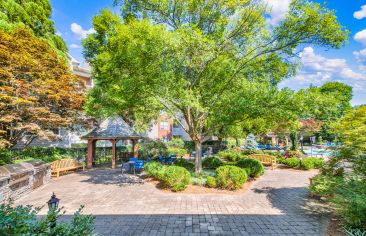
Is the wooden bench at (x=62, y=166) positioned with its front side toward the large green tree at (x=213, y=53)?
yes

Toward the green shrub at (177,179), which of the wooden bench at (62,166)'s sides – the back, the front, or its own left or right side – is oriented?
front

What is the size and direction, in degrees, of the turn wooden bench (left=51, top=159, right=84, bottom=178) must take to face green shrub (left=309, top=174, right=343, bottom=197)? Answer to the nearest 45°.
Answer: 0° — it already faces it

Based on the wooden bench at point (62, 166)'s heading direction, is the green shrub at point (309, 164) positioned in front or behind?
in front

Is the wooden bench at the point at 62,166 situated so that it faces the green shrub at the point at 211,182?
yes

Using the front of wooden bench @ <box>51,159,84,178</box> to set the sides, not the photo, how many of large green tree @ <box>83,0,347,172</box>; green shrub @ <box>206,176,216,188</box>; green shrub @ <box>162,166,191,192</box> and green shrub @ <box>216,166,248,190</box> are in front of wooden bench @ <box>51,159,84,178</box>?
4

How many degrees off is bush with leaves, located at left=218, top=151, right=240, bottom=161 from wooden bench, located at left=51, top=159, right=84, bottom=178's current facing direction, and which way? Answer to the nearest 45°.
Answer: approximately 45° to its left

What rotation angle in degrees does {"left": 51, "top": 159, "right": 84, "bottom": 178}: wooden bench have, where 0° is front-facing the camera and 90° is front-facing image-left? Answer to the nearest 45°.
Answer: approximately 315°

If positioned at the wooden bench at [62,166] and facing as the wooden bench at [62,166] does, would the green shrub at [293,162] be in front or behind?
in front

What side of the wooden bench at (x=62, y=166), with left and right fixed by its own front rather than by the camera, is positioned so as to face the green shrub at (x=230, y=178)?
front

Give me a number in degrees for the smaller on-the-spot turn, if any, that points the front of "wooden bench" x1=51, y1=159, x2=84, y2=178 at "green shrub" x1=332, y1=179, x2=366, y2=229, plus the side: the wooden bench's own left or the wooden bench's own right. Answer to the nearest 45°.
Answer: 0° — it already faces it
